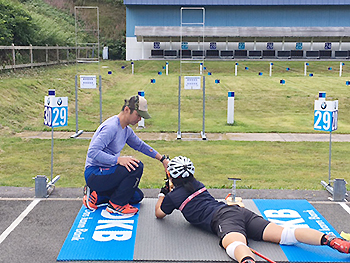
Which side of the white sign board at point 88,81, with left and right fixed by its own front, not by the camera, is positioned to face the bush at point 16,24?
back

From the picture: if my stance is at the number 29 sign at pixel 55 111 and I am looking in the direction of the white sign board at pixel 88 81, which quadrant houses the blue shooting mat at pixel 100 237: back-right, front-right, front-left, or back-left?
back-right

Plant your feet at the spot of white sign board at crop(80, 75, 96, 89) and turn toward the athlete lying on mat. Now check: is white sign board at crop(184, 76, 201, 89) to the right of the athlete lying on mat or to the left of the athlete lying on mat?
left

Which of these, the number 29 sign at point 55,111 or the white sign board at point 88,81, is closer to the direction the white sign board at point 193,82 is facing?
the number 29 sign

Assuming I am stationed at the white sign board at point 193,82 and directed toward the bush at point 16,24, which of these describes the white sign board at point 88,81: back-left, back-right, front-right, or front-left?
front-left

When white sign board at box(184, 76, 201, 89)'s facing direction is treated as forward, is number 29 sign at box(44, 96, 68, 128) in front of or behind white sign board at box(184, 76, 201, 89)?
in front

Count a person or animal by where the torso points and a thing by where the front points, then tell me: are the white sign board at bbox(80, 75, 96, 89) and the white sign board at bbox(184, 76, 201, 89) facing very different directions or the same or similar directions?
same or similar directions

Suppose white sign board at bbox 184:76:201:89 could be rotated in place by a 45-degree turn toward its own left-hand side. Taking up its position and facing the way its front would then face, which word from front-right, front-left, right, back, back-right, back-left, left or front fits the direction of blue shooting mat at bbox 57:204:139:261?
front-right

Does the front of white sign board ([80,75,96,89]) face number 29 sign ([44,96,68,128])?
yes

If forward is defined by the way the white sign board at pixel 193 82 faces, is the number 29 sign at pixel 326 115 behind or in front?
in front

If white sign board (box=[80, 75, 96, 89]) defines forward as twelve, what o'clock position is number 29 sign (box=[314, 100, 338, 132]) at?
The number 29 sign is roughly at 11 o'clock from the white sign board.

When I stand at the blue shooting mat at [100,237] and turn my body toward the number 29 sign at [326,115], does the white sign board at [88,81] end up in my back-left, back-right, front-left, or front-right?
front-left

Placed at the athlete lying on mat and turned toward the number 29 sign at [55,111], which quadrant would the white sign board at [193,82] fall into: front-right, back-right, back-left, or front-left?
front-right

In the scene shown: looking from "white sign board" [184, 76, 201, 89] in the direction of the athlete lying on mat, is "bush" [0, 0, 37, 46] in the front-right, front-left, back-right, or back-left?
back-right

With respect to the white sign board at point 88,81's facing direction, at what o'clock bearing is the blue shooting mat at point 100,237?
The blue shooting mat is roughly at 12 o'clock from the white sign board.

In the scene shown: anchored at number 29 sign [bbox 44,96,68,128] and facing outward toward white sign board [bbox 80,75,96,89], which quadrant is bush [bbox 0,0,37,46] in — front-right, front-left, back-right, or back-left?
front-left

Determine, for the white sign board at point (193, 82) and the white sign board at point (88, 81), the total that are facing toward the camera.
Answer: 2

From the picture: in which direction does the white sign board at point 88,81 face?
toward the camera

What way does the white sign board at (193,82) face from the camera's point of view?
toward the camera
